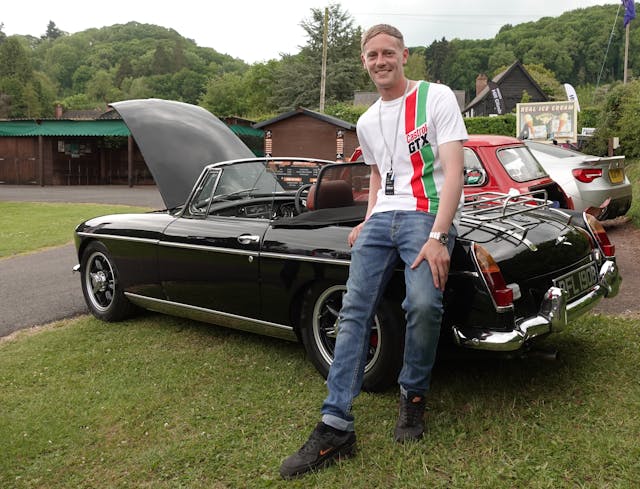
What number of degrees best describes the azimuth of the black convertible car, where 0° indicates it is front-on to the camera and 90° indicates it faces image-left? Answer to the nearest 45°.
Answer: approximately 135°

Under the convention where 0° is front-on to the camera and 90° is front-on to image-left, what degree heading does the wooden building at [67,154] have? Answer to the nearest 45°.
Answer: approximately 0°

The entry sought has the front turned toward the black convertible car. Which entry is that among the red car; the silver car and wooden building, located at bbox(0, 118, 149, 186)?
the wooden building

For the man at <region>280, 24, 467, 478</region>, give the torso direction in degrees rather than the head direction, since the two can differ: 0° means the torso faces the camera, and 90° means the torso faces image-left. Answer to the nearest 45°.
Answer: approximately 45°

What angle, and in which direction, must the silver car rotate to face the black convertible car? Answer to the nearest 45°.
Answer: approximately 135° to its left

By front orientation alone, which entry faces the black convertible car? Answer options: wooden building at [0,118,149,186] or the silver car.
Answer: the wooden building

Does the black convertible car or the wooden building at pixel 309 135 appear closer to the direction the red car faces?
the wooden building
